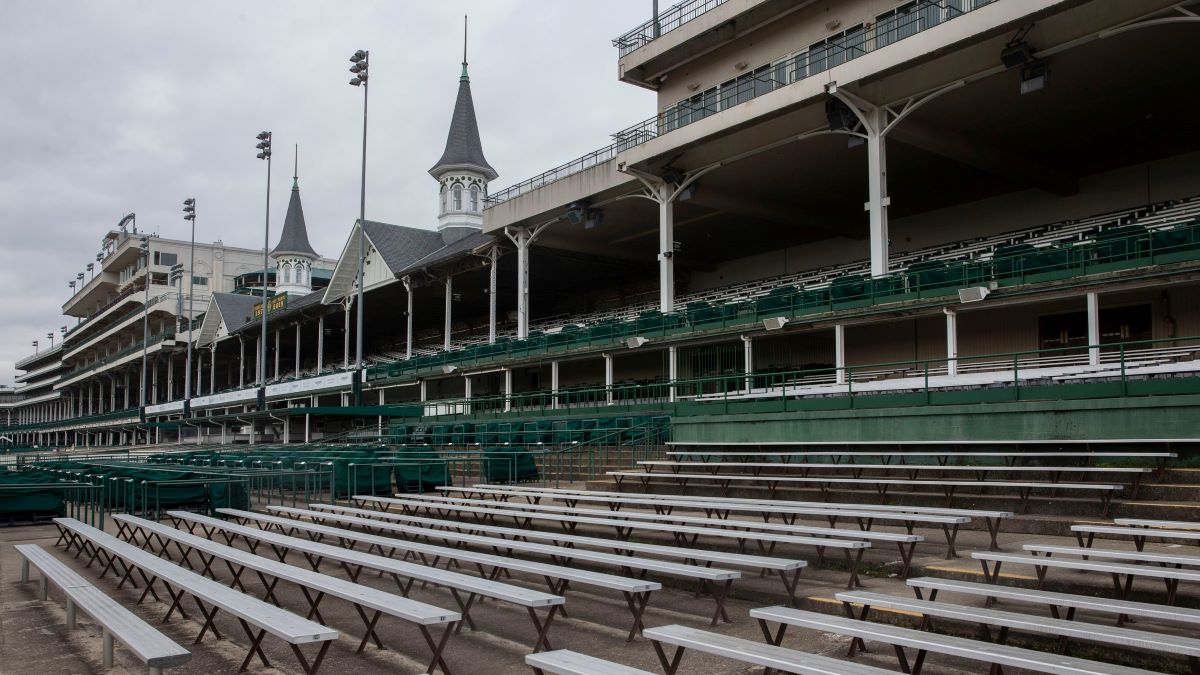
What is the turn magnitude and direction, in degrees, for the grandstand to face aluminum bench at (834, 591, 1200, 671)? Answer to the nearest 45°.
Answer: approximately 45° to its left

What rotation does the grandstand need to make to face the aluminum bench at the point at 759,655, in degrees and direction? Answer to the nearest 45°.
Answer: approximately 45° to its left

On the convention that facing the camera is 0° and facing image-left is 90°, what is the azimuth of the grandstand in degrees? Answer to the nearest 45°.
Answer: approximately 45°

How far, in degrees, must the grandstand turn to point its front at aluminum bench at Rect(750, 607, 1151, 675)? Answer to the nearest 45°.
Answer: approximately 45° to its left
